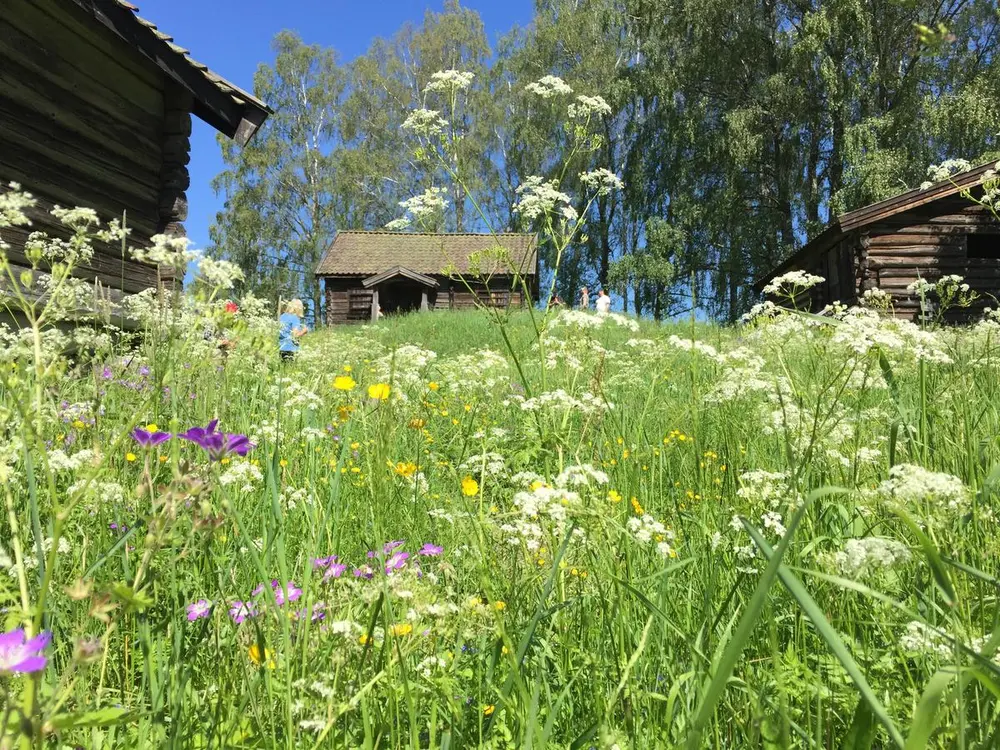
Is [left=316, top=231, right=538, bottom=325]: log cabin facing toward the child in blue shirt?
yes

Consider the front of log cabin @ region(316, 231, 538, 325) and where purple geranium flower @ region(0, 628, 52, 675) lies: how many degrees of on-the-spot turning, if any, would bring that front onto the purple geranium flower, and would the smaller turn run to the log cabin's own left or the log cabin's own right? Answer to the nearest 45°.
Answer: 0° — it already faces it

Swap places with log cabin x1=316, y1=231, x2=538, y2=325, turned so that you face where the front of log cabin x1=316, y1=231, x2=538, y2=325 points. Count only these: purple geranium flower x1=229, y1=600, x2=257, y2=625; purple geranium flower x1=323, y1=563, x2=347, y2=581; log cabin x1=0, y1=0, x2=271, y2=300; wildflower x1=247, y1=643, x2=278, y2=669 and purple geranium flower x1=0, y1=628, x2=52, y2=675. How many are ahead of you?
5

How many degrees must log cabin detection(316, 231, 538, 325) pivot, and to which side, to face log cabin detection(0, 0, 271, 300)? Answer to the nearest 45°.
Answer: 0° — it already faces it

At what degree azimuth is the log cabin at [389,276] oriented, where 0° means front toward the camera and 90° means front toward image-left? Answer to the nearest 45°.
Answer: approximately 0°

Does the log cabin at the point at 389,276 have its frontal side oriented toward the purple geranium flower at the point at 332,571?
yes

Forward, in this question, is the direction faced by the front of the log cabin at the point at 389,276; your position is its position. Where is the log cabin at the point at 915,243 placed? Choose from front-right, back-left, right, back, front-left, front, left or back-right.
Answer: front-left

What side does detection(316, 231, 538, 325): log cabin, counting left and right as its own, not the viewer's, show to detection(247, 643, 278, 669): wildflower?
front

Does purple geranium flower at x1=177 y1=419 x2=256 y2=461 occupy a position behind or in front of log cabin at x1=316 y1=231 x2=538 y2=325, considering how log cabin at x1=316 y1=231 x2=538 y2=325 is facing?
in front

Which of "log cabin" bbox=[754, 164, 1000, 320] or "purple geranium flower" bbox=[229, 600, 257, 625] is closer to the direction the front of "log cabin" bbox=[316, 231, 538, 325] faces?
the purple geranium flower

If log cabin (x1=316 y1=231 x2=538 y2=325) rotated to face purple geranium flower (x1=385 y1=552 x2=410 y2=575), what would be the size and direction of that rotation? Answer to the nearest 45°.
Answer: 0° — it already faces it
